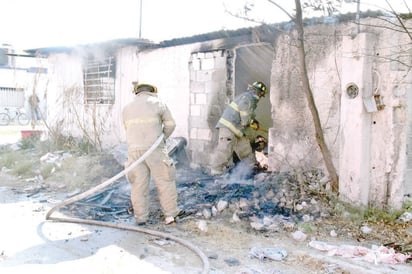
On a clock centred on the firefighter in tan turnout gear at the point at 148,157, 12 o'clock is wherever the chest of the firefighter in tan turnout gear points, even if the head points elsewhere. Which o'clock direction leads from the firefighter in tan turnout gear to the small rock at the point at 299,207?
The small rock is roughly at 3 o'clock from the firefighter in tan turnout gear.

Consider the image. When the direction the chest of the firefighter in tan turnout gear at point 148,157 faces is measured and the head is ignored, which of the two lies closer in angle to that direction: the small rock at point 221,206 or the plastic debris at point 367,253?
the small rock

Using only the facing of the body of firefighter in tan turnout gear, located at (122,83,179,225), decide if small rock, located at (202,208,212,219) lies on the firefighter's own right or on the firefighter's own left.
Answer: on the firefighter's own right

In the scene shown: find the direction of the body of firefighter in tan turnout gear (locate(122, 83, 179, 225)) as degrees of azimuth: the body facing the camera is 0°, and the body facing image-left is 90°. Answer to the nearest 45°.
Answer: approximately 180°

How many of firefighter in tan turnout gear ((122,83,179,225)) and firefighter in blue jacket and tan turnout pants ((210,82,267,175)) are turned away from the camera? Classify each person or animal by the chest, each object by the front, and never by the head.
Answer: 1

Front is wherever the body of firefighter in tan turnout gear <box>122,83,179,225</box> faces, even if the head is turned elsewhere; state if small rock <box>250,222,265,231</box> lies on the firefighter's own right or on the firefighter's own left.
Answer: on the firefighter's own right
